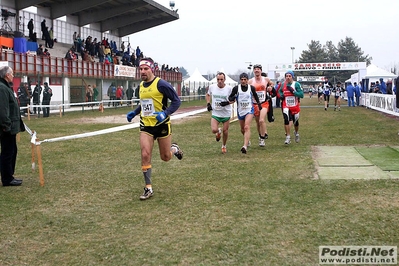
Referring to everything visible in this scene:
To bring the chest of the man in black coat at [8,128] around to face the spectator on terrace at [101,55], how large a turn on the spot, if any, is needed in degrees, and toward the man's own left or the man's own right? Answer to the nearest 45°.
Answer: approximately 90° to the man's own left

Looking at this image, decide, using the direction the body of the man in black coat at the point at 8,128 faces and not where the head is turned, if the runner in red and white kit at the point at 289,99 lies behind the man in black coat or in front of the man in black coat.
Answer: in front

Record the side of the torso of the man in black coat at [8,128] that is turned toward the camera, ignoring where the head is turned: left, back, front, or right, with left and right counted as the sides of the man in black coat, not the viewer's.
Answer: right

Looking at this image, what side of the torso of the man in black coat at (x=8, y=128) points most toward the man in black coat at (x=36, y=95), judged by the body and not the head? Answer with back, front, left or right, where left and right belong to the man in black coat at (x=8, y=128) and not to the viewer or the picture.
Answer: left

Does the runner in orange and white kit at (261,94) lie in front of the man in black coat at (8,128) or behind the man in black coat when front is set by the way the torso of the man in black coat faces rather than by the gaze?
in front
